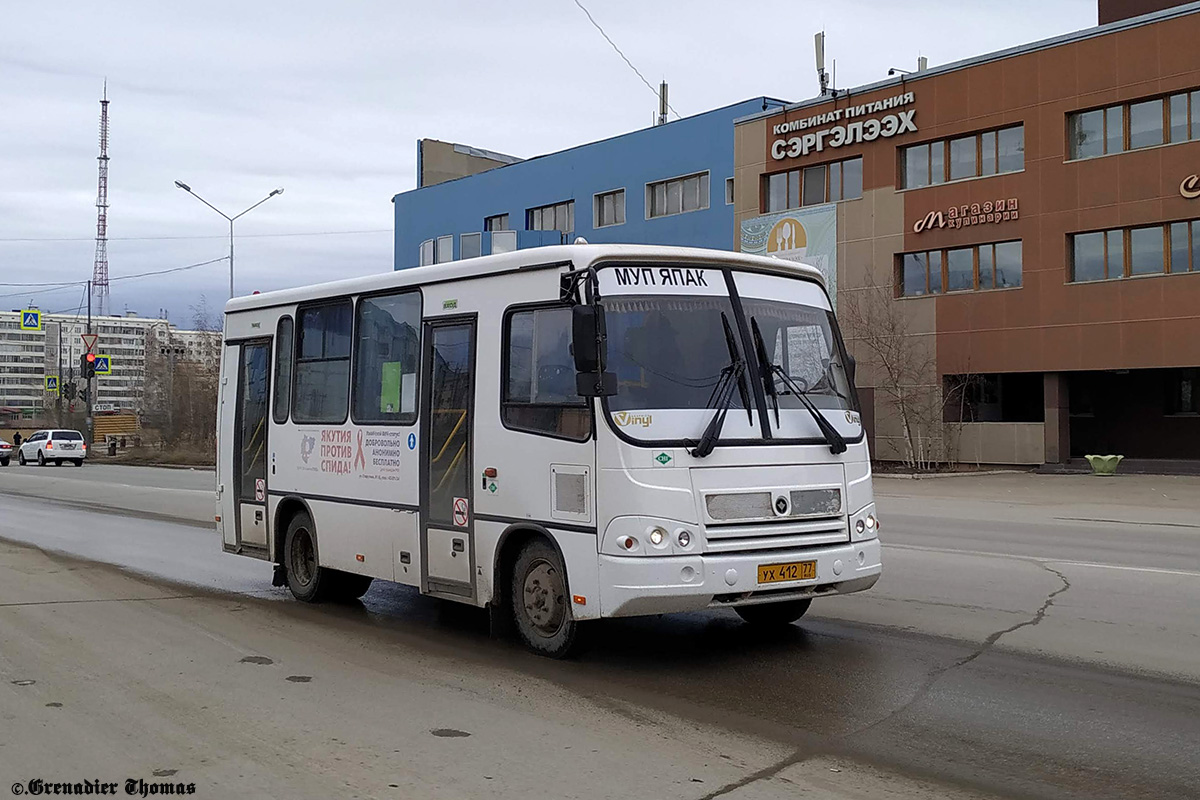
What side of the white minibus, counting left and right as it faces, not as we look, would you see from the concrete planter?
left

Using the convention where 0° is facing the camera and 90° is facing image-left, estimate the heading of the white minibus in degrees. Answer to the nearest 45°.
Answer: approximately 315°

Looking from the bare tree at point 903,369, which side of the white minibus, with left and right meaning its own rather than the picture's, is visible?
left
